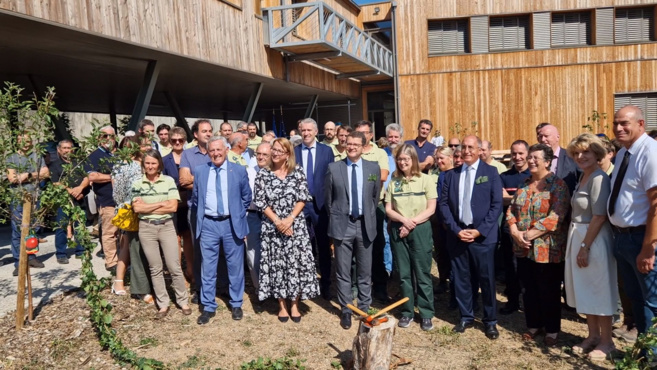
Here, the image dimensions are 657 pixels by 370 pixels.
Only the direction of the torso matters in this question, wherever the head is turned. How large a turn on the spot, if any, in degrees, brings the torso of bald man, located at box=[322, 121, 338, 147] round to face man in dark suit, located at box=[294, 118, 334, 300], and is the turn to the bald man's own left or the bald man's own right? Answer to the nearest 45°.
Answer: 0° — they already face them

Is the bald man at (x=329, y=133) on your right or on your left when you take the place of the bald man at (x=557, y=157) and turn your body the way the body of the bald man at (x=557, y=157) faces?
on your right

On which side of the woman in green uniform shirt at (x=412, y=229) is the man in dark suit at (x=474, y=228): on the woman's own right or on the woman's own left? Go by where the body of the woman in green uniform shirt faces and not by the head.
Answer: on the woman's own left

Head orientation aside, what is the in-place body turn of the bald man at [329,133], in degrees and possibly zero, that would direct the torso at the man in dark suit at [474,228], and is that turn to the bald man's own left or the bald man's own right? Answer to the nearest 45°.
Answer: approximately 45° to the bald man's own left

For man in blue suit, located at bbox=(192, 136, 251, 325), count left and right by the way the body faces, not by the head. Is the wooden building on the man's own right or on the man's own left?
on the man's own left

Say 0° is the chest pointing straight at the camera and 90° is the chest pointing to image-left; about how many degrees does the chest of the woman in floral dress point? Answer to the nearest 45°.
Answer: approximately 0°

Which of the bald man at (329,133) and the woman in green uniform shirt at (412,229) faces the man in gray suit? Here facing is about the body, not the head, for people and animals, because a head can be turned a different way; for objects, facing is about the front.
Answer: the bald man

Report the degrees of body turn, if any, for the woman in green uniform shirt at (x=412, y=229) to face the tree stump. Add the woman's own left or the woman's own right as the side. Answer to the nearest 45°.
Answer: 0° — they already face it

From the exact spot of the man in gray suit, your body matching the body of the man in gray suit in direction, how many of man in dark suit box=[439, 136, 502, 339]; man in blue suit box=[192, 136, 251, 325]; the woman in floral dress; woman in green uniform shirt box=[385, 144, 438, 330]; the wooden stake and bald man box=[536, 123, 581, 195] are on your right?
3

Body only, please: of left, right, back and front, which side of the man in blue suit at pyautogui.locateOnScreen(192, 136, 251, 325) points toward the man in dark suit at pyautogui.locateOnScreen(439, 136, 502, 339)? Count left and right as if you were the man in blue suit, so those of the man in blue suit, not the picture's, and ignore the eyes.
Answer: left

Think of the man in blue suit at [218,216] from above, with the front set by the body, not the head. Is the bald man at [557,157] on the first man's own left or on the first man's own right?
on the first man's own left

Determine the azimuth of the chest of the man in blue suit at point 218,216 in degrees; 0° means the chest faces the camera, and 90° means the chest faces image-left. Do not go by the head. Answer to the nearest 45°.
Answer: approximately 0°

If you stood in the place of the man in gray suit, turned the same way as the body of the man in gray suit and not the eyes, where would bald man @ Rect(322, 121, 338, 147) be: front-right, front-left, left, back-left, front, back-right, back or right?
back
